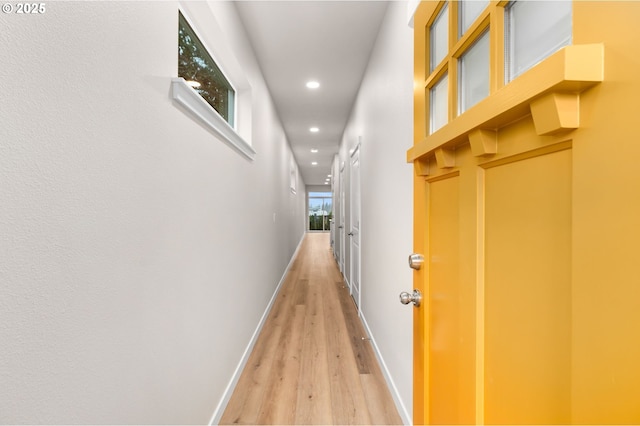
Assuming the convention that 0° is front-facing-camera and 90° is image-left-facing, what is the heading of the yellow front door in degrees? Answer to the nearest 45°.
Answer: approximately 45°

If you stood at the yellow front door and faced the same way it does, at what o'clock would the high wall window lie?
The high wall window is roughly at 2 o'clock from the yellow front door.
